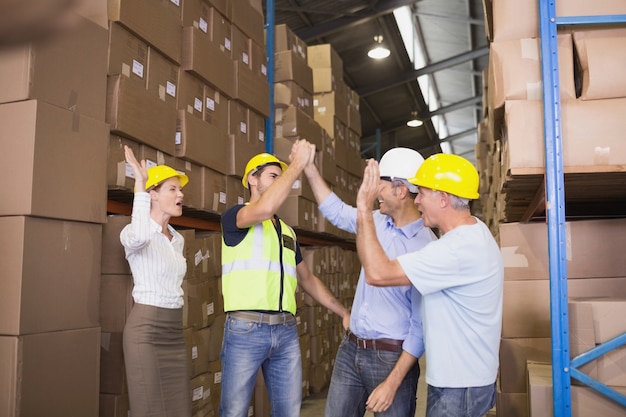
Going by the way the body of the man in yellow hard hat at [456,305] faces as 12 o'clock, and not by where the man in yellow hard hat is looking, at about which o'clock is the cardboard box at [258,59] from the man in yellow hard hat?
The cardboard box is roughly at 2 o'clock from the man in yellow hard hat.

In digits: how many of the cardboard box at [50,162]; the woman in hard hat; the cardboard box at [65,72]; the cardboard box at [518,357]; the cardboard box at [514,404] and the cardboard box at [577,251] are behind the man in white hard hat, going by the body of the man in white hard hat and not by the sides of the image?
3

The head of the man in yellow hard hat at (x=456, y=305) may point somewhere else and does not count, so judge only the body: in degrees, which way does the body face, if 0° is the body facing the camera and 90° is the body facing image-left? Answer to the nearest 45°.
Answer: approximately 90°

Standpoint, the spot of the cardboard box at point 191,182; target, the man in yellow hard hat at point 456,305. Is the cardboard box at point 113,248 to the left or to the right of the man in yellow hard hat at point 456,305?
right

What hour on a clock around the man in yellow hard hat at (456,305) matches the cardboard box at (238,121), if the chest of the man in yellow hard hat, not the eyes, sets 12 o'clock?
The cardboard box is roughly at 2 o'clock from the man in yellow hard hat.

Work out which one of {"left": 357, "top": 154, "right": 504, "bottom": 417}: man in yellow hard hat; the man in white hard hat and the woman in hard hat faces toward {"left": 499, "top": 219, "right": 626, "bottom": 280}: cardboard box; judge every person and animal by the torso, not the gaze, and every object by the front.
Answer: the woman in hard hat

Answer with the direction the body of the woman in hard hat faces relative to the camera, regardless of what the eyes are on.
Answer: to the viewer's right

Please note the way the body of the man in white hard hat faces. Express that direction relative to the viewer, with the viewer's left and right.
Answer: facing the viewer and to the left of the viewer

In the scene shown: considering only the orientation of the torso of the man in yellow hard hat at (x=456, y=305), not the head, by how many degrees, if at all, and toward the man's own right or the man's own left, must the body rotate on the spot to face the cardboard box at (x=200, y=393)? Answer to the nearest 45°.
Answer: approximately 45° to the man's own right

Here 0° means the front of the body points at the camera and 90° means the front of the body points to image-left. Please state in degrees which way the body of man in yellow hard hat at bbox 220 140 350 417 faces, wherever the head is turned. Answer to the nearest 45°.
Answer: approximately 315°

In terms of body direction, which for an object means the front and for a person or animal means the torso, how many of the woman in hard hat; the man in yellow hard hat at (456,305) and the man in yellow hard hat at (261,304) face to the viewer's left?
1

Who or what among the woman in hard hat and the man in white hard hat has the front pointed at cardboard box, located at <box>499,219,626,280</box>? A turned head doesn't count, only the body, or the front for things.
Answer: the woman in hard hat

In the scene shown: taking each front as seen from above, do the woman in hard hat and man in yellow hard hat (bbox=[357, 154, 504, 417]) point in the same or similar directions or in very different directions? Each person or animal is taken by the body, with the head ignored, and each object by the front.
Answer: very different directions

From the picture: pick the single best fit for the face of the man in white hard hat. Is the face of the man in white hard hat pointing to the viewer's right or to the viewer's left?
to the viewer's left

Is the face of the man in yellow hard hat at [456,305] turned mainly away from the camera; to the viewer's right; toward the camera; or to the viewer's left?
to the viewer's left

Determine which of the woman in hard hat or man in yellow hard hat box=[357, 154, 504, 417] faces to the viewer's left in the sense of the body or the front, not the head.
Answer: the man in yellow hard hat
